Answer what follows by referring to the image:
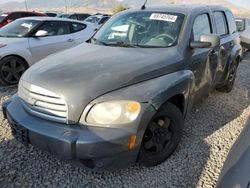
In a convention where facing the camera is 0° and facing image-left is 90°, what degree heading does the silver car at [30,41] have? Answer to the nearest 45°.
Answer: approximately 45°

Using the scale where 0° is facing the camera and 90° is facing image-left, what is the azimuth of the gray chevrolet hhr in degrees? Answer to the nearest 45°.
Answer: approximately 45°

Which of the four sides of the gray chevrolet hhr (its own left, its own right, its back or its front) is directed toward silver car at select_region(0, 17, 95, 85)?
right

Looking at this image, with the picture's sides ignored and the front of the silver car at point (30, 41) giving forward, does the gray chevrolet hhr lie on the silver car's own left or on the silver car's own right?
on the silver car's own left
